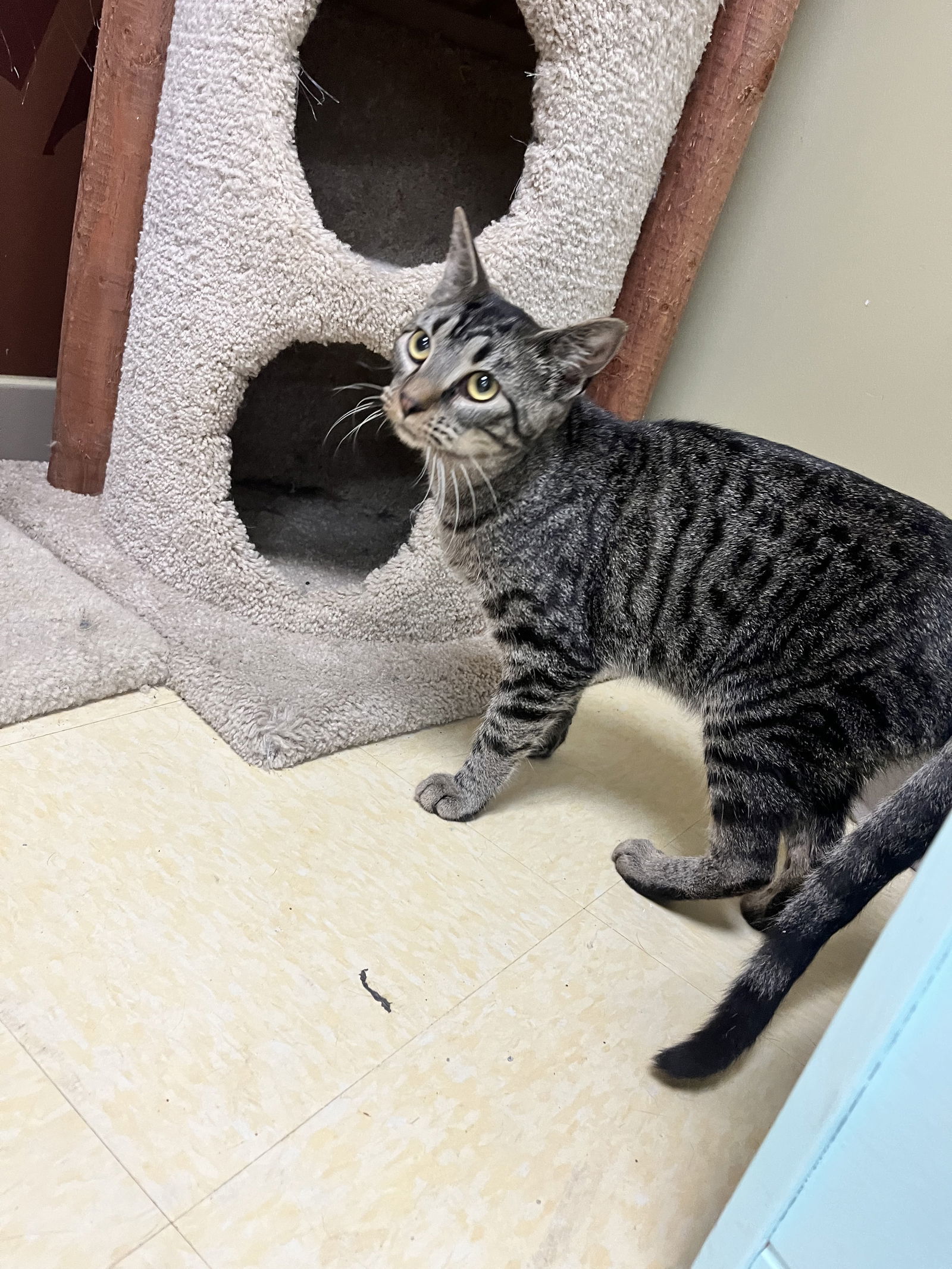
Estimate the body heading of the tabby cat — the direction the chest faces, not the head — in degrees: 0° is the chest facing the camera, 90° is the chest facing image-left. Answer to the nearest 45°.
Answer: approximately 90°
